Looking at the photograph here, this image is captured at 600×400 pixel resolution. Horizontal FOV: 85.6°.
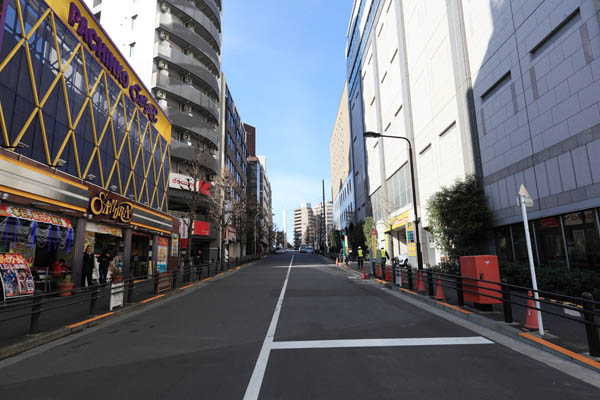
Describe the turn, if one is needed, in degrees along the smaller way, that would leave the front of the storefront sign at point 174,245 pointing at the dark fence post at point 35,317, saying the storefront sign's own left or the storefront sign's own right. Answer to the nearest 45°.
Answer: approximately 90° to the storefront sign's own right

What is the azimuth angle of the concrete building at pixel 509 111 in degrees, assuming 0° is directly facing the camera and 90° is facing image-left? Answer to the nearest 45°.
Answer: approximately 45°

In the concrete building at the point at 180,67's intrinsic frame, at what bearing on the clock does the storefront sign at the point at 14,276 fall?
The storefront sign is roughly at 2 o'clock from the concrete building.

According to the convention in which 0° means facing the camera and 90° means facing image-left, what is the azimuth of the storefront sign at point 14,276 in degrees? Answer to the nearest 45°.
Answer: approximately 315°

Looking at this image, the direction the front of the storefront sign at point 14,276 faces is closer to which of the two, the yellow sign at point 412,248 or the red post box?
the red post box

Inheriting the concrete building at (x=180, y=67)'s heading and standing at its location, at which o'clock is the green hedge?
The green hedge is roughly at 1 o'clock from the concrete building.

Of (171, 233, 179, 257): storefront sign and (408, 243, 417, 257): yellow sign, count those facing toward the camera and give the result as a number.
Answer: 2

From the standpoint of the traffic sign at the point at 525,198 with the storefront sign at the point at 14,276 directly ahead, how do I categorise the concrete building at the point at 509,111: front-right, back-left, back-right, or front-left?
back-right

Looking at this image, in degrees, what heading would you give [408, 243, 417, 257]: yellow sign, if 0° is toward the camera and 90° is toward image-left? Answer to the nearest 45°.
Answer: approximately 0°

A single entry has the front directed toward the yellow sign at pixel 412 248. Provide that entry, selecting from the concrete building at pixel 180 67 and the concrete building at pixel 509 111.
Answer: the concrete building at pixel 180 67
